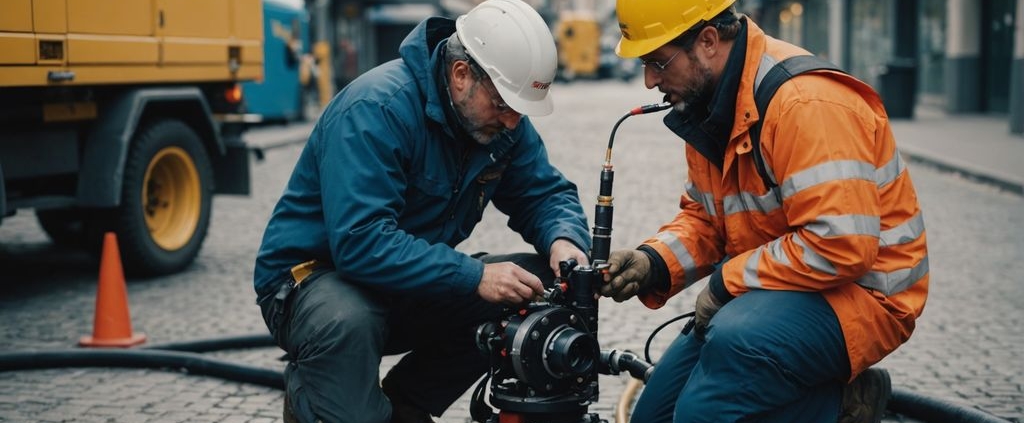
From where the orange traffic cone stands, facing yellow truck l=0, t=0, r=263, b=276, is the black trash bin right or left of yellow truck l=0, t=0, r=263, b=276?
right

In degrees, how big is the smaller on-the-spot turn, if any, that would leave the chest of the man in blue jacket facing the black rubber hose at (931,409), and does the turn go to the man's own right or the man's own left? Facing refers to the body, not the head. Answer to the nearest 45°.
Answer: approximately 45° to the man's own left

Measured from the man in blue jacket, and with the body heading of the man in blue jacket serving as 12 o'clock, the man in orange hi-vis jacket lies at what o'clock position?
The man in orange hi-vis jacket is roughly at 11 o'clock from the man in blue jacket.

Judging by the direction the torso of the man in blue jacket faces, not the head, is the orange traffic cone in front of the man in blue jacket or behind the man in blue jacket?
behind

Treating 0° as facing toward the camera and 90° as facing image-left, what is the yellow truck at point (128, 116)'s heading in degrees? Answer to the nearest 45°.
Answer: approximately 45°

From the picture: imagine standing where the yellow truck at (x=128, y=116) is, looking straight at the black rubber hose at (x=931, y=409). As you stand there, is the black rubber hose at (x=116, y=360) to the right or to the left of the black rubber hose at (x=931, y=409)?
right

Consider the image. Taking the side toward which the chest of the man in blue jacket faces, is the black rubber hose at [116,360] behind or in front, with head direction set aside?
behind

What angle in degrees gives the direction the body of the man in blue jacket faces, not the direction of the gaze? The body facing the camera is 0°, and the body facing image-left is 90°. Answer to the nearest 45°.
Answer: approximately 315°

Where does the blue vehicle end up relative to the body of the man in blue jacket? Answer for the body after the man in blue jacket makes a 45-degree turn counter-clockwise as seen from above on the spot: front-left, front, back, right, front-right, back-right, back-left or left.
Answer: left

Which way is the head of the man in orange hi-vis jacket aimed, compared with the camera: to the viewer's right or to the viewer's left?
to the viewer's left

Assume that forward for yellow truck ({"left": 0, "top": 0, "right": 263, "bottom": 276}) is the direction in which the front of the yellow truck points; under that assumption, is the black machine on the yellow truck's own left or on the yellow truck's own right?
on the yellow truck's own left

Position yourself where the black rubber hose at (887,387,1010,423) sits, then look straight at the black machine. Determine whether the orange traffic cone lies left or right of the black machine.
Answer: right

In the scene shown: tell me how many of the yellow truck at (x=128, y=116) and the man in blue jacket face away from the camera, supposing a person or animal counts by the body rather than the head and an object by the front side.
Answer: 0

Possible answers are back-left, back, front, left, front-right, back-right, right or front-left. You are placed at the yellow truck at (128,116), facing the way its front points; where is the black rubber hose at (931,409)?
left

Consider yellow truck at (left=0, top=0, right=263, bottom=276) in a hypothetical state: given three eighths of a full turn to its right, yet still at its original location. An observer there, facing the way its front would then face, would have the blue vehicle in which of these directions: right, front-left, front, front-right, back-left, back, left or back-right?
front
